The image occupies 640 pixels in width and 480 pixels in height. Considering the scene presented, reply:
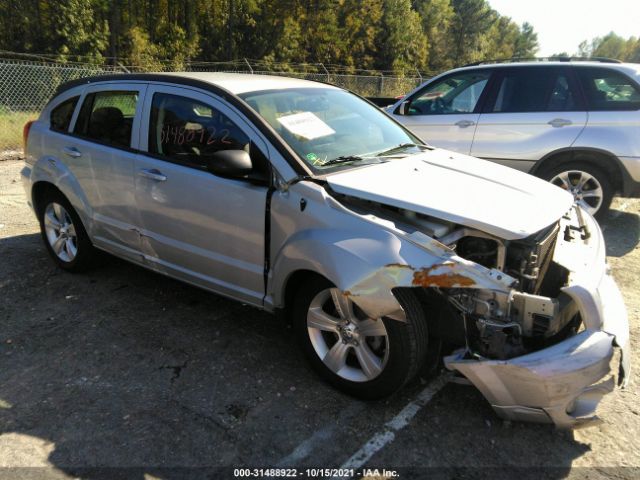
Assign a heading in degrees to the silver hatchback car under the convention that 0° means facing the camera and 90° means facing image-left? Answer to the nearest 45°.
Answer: approximately 315°

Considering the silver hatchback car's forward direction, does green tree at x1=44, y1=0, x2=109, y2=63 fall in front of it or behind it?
behind

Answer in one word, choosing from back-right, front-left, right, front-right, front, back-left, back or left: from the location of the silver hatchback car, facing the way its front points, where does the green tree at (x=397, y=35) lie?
back-left

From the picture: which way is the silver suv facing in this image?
to the viewer's left
